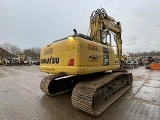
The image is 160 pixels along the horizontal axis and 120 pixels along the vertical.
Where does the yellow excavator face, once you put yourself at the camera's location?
facing away from the viewer and to the right of the viewer
